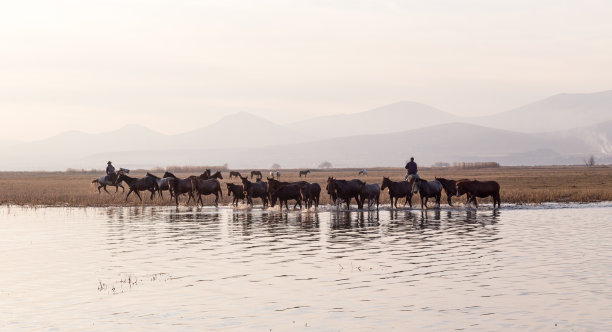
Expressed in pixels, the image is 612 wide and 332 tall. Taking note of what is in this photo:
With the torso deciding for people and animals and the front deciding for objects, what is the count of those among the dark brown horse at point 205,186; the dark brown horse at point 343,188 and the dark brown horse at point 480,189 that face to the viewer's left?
3

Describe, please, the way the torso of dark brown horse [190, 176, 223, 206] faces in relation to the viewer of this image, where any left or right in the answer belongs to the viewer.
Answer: facing to the left of the viewer

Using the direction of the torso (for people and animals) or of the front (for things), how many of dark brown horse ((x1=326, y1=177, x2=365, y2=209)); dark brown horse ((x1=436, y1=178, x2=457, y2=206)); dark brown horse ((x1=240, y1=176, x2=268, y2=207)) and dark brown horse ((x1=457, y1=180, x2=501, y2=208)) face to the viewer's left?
4

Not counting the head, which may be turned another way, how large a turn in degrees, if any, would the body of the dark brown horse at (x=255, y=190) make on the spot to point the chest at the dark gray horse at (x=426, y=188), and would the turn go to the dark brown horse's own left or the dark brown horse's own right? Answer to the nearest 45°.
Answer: approximately 180°

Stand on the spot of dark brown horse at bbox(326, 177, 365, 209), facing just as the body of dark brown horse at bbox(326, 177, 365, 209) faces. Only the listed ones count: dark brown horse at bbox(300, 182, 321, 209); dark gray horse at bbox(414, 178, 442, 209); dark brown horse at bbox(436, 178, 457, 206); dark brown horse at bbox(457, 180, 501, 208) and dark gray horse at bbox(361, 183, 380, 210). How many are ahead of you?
1

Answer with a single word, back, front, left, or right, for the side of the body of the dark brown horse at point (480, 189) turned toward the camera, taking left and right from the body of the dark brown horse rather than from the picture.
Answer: left

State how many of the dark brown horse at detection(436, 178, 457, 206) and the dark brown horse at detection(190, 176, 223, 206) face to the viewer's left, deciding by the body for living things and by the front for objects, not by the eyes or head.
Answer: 2

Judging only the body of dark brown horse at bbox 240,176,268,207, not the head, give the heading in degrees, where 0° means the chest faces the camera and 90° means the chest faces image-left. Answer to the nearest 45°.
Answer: approximately 90°

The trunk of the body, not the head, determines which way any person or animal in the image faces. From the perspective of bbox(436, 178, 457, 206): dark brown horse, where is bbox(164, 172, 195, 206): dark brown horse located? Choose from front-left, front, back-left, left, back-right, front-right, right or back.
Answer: front
